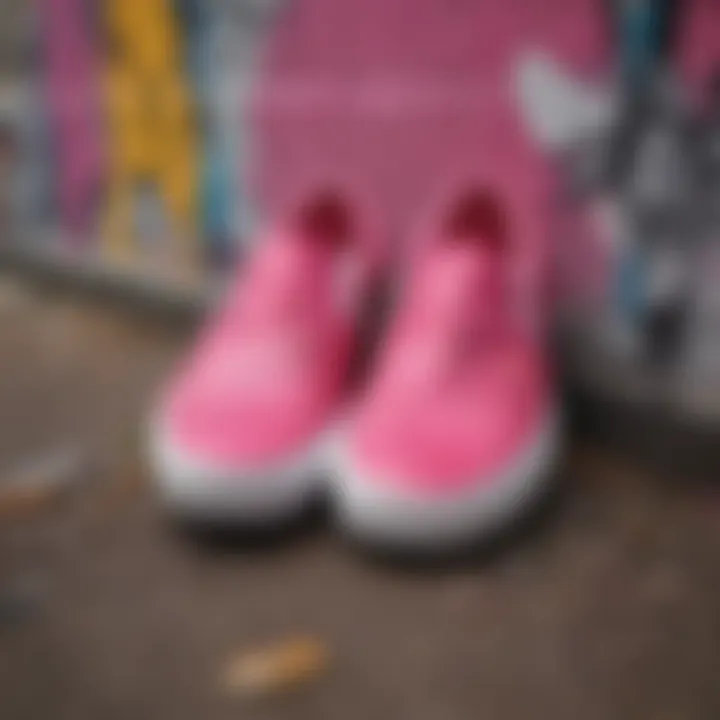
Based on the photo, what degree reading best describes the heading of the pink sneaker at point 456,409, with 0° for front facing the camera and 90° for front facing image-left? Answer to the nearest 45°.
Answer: approximately 0°
